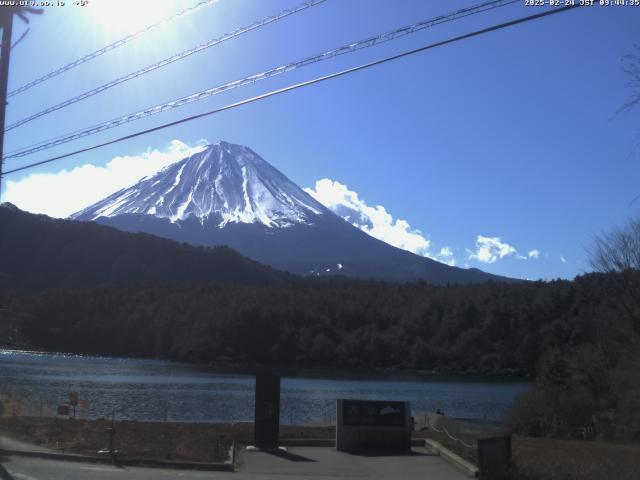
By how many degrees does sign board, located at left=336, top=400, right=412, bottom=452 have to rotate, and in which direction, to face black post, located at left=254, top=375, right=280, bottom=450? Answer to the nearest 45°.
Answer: approximately 90° to its right

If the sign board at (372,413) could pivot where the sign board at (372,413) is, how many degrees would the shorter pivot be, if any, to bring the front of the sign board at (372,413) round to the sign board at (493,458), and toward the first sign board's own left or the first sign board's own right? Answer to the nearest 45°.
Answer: approximately 45° to the first sign board's own left

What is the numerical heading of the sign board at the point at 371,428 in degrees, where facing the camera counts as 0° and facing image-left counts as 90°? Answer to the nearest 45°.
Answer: approximately 0°

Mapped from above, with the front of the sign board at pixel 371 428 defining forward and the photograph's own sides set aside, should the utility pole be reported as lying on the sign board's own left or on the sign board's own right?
on the sign board's own right
